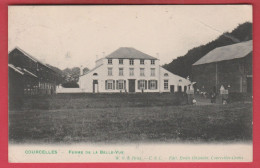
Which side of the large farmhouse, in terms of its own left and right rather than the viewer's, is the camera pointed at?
front
